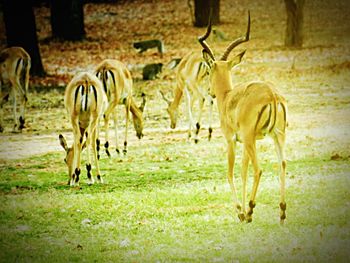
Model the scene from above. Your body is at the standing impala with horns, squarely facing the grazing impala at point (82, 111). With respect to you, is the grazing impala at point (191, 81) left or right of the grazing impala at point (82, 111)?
right

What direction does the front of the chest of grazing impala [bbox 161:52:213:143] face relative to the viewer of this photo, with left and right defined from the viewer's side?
facing away from the viewer and to the left of the viewer

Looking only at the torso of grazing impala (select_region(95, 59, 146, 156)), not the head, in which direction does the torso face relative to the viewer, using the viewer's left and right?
facing away from the viewer and to the right of the viewer

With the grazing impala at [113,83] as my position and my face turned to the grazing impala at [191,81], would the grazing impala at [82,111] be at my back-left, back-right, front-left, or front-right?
back-right

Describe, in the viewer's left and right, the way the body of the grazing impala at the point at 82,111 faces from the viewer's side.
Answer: facing away from the viewer

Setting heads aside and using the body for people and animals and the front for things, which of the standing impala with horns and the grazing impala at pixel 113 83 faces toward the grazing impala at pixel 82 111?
the standing impala with horns

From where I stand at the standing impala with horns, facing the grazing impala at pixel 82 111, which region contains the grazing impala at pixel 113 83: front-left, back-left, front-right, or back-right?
front-right

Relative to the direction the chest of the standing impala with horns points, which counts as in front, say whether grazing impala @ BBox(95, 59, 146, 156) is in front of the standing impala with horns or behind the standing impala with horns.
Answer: in front

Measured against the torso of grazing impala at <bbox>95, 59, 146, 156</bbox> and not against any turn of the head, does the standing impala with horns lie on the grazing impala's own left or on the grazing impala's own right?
on the grazing impala's own right
